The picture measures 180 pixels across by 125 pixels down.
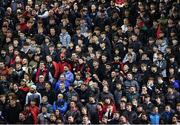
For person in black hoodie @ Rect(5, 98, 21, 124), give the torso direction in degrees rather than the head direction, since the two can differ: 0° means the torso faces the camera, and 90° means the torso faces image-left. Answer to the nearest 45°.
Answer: approximately 0°

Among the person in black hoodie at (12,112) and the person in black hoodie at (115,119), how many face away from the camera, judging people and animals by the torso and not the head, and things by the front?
0

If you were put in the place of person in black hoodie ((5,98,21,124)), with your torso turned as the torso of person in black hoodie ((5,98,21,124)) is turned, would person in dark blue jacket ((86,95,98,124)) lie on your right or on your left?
on your left

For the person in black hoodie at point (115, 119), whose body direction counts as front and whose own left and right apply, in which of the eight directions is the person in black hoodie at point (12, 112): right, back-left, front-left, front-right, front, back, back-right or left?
front-right

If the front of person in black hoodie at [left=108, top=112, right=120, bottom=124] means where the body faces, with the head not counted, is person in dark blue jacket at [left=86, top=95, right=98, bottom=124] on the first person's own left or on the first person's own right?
on the first person's own right
